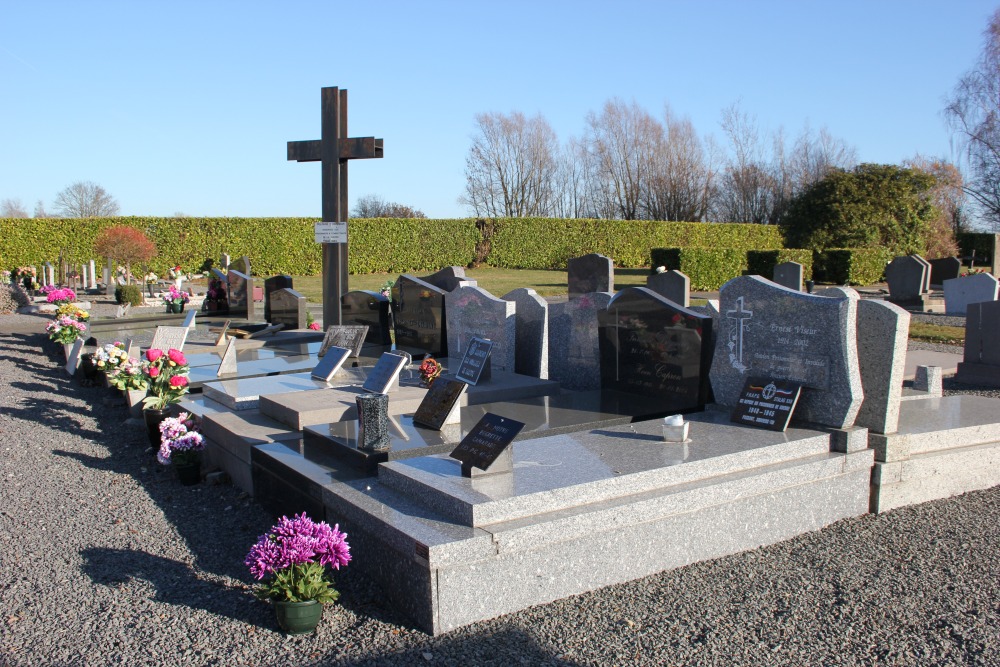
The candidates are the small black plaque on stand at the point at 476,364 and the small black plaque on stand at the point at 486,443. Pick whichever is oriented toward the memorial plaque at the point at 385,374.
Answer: the small black plaque on stand at the point at 476,364

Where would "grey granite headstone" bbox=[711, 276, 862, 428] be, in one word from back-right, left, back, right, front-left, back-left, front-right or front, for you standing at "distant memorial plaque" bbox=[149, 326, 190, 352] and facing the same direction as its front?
left

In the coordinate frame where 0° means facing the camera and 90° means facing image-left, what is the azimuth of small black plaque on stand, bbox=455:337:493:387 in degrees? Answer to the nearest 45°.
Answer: approximately 45°

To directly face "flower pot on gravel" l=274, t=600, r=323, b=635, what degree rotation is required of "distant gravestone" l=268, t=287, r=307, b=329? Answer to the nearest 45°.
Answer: approximately 45° to its left

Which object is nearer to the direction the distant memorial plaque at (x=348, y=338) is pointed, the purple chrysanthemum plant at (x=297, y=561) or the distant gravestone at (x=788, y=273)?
the purple chrysanthemum plant

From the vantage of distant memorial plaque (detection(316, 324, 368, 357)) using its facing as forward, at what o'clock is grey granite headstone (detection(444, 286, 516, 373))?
The grey granite headstone is roughly at 9 o'clock from the distant memorial plaque.

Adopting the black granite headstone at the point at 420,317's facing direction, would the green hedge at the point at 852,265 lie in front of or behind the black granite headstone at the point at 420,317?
behind

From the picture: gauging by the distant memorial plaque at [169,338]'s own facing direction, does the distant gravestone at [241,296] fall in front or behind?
behind

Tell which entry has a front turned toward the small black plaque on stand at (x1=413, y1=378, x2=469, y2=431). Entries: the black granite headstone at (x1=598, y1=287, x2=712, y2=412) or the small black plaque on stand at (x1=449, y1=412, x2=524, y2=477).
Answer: the black granite headstone

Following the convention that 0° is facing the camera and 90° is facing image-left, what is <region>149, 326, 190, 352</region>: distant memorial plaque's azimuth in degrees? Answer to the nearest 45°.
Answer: approximately 45°

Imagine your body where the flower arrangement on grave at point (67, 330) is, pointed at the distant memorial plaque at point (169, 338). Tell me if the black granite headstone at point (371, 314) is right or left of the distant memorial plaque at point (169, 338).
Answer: left
